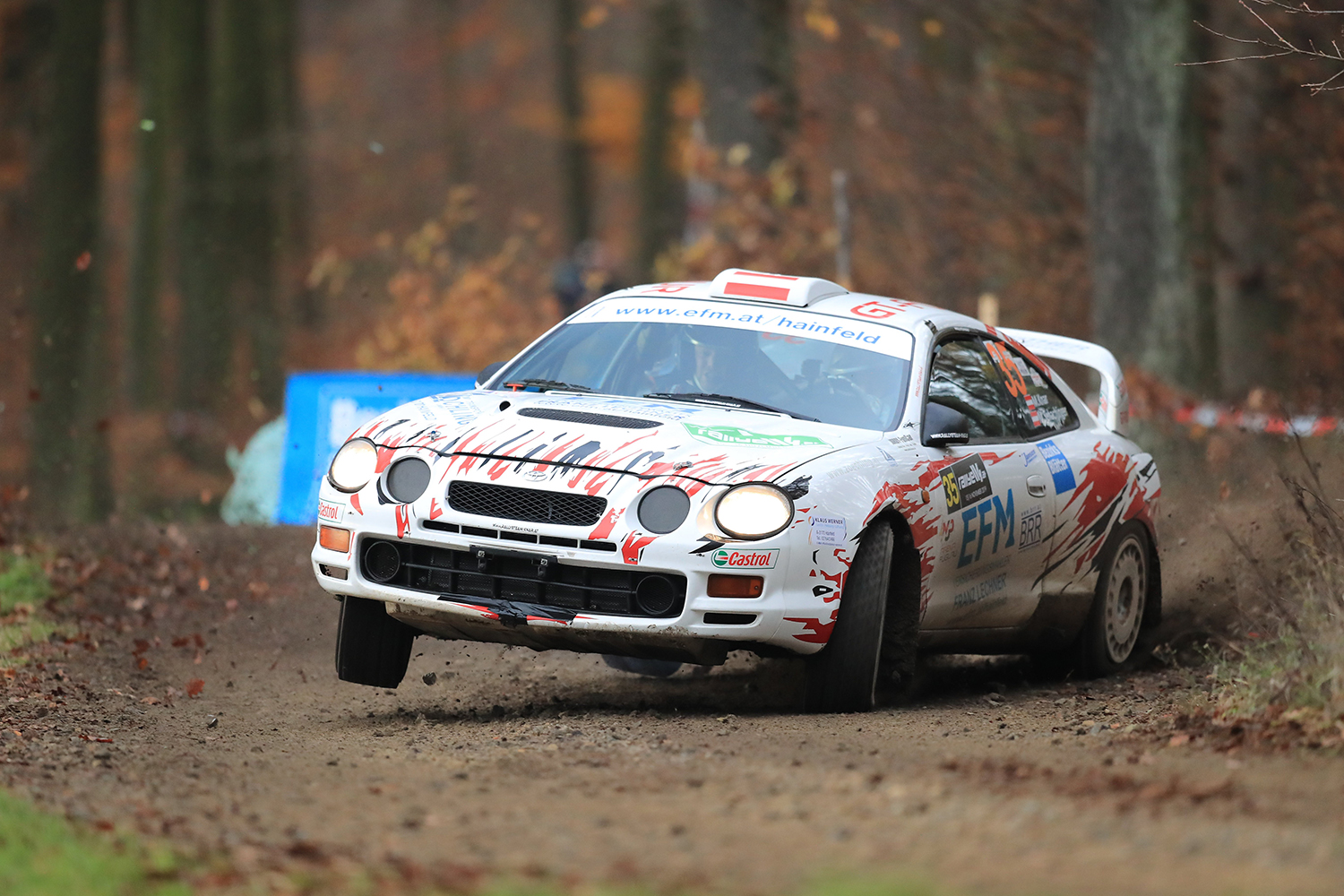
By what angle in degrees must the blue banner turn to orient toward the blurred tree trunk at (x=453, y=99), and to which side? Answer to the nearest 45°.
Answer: approximately 180°

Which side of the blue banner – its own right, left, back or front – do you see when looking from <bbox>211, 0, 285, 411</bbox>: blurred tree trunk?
back

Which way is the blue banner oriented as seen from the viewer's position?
toward the camera

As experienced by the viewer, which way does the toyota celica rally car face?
facing the viewer and to the left of the viewer

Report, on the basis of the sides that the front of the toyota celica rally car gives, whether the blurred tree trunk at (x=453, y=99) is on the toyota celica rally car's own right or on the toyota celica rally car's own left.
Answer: on the toyota celica rally car's own right

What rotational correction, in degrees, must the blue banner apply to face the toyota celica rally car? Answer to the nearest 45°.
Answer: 0° — it already faces it

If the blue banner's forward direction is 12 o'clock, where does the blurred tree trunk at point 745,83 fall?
The blurred tree trunk is roughly at 7 o'clock from the blue banner.

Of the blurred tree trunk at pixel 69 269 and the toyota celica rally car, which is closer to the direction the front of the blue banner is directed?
the toyota celica rally car

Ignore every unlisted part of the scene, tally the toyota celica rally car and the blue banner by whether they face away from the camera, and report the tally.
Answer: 0

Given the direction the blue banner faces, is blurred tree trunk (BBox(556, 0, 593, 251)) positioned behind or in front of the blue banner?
behind

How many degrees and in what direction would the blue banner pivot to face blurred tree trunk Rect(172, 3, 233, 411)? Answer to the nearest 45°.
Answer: approximately 180°

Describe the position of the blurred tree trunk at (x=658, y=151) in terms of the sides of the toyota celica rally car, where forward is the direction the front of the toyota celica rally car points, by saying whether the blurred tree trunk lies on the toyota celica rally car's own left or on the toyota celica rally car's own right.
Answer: on the toyota celica rally car's own right

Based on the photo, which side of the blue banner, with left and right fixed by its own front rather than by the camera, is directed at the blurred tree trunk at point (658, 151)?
back

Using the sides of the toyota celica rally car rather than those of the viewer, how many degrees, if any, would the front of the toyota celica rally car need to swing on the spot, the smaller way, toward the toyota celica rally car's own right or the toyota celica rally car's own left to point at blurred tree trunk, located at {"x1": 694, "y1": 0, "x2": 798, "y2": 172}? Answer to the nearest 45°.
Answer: approximately 135° to the toyota celica rally car's own right
